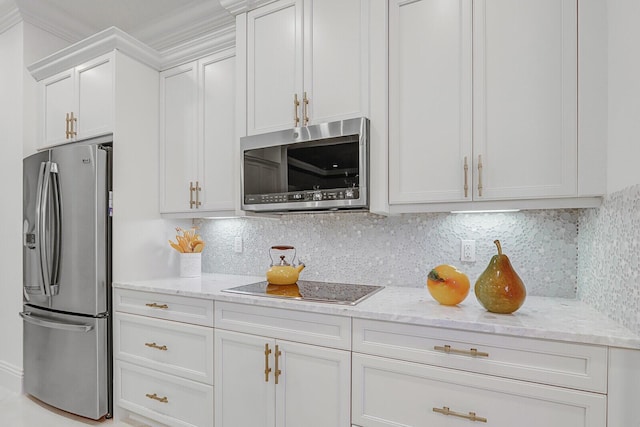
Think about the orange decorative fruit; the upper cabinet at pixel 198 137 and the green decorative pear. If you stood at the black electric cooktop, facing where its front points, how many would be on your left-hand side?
2

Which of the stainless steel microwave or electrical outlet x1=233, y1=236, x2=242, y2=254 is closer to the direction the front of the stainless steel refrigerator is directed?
the stainless steel microwave

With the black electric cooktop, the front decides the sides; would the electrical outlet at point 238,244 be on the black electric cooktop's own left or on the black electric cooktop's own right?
on the black electric cooktop's own right

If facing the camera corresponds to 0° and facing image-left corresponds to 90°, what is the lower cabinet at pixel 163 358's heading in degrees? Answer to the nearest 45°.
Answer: approximately 45°

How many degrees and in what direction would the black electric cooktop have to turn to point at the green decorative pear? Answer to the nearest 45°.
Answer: approximately 90° to its left

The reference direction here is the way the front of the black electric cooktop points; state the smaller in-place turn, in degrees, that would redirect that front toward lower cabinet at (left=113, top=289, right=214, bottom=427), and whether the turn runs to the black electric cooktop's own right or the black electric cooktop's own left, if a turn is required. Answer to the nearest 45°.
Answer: approximately 45° to the black electric cooktop's own right

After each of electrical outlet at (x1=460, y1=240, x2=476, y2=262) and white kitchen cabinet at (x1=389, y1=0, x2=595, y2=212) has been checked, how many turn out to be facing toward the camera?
2

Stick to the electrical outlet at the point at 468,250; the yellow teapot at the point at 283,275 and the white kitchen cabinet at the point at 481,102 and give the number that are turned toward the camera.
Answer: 2
